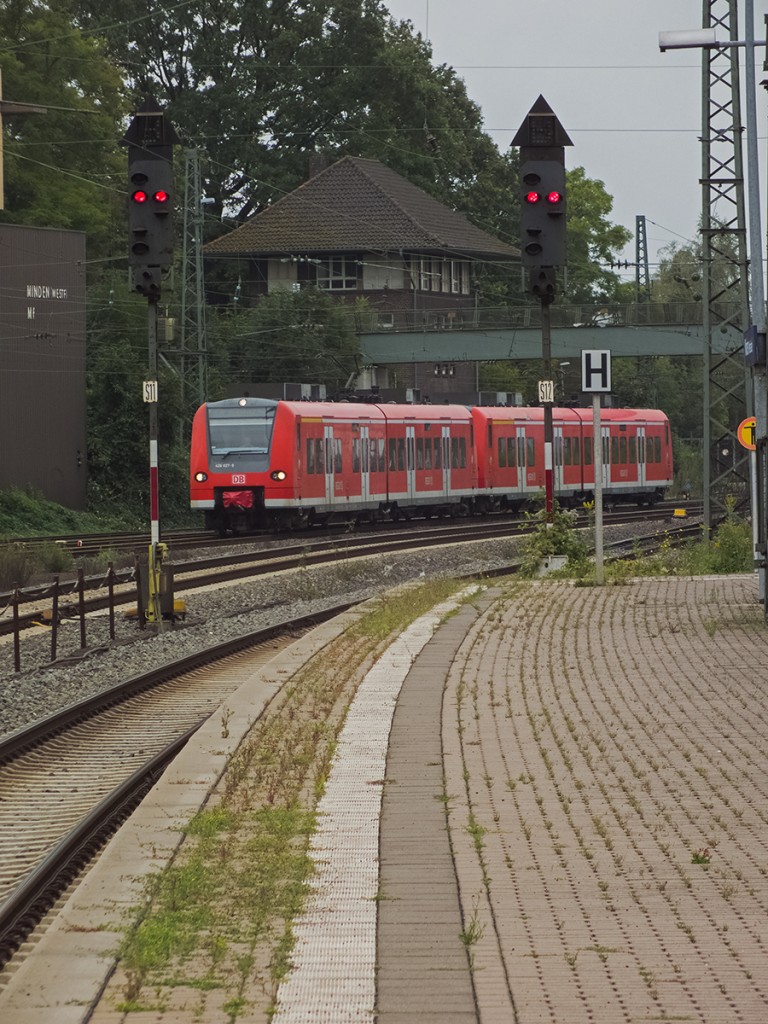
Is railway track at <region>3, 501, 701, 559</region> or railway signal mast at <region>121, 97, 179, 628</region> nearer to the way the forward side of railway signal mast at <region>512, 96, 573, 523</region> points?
the railway signal mast

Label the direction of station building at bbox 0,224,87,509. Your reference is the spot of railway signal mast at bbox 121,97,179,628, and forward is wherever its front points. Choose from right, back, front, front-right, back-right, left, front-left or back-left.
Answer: back

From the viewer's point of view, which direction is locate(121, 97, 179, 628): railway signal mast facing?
toward the camera

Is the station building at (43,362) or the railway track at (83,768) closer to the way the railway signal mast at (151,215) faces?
the railway track

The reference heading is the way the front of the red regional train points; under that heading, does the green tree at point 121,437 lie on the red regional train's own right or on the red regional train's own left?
on the red regional train's own right

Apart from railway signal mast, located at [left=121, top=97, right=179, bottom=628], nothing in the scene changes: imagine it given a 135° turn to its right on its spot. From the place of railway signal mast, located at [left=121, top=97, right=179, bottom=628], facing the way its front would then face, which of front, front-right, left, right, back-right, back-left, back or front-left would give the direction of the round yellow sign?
right

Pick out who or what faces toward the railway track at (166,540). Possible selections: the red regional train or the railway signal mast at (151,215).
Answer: the red regional train

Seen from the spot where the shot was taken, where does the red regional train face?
facing the viewer and to the left of the viewer

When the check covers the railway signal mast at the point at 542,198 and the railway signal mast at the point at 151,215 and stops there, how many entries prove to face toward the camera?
2

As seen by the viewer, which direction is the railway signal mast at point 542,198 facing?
toward the camera

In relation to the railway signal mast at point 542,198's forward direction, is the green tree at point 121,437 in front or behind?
behind

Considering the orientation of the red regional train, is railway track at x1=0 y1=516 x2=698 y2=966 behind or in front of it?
in front

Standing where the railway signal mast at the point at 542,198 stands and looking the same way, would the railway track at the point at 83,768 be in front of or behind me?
in front

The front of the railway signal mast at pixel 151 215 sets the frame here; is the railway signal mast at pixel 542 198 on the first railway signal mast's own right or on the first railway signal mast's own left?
on the first railway signal mast's own left
